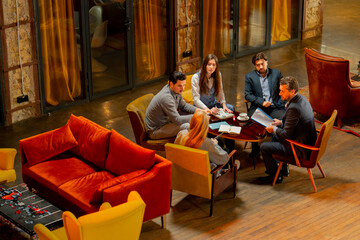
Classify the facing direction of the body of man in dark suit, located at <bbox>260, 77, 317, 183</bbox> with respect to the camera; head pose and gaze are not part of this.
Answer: to the viewer's left

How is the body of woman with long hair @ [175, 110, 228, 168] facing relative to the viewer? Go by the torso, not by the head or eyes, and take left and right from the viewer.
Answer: facing away from the viewer and to the right of the viewer

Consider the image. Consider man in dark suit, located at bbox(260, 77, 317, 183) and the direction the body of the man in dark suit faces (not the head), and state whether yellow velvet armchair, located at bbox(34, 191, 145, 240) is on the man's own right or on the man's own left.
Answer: on the man's own left

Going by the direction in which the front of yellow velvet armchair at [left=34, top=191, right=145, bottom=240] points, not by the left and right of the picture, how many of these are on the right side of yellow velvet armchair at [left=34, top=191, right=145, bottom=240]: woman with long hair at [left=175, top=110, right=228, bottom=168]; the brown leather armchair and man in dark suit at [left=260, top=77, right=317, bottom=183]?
3

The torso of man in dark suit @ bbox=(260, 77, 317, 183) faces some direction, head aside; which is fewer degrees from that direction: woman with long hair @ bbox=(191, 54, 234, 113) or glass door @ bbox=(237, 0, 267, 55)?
the woman with long hair

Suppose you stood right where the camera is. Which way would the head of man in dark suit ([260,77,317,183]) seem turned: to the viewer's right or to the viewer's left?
to the viewer's left

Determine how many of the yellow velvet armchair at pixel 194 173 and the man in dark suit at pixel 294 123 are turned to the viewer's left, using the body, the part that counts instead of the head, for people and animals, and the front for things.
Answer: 1

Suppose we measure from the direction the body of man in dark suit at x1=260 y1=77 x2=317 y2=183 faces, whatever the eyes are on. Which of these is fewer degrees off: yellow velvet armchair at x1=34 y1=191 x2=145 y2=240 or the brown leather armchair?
the yellow velvet armchair

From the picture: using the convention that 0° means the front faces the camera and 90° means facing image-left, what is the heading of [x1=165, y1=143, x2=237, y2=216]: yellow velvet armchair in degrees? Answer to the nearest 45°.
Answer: approximately 225°

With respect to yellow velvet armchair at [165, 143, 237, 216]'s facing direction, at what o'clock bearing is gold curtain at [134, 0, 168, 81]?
The gold curtain is roughly at 10 o'clock from the yellow velvet armchair.

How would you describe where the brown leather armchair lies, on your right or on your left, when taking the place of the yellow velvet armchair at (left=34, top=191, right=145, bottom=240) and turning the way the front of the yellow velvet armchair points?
on your right

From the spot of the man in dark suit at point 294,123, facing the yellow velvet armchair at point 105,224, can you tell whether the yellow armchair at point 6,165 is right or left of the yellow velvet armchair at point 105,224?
right

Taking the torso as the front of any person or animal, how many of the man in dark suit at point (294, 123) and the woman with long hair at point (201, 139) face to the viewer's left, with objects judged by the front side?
1
